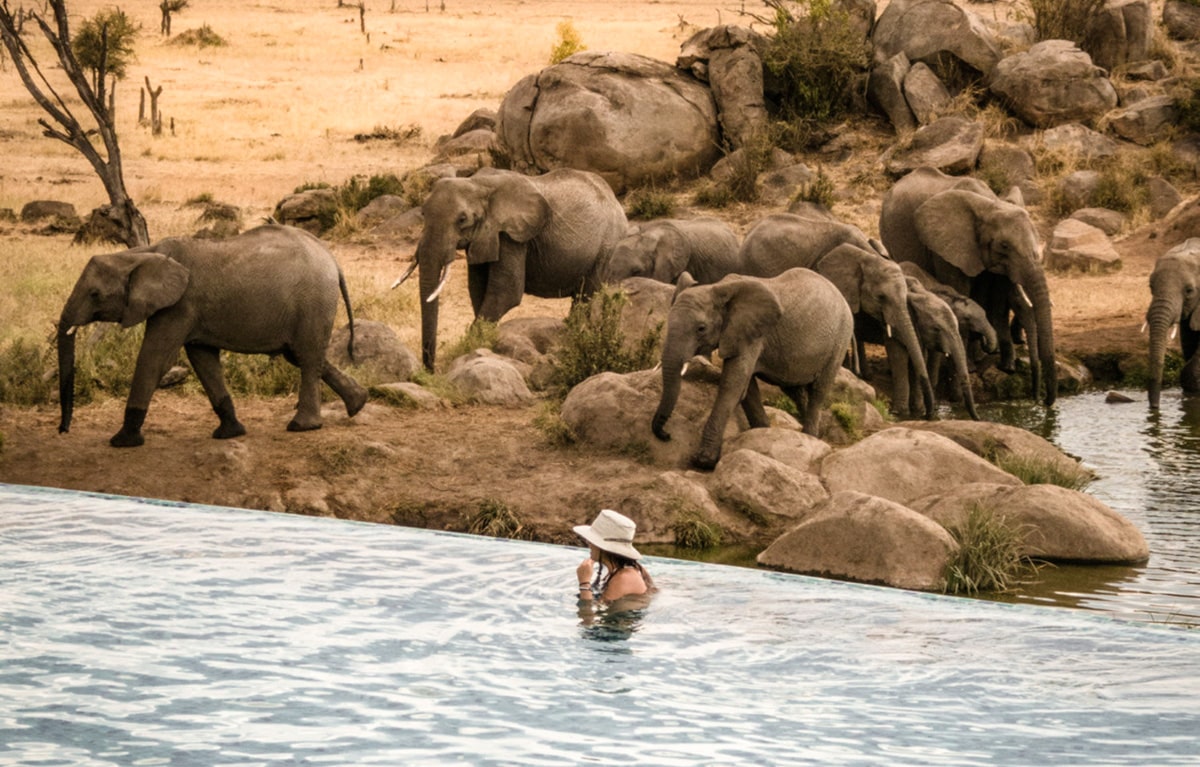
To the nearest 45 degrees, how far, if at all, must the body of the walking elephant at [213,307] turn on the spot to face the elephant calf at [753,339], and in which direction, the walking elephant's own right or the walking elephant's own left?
approximately 180°

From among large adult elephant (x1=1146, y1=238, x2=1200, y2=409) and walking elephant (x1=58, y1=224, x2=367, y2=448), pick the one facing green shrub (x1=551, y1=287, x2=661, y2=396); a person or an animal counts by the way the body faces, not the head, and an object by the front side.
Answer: the large adult elephant

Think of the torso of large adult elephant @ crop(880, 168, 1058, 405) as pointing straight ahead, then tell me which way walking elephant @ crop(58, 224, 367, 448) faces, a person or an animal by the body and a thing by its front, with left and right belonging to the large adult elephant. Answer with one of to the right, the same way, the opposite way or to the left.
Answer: to the right

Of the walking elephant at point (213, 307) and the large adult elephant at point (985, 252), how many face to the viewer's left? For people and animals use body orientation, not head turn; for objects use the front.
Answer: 1

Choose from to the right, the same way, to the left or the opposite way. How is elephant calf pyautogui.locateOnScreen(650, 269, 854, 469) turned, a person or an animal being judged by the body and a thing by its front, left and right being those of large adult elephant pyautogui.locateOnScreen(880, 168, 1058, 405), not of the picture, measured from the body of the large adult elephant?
to the right

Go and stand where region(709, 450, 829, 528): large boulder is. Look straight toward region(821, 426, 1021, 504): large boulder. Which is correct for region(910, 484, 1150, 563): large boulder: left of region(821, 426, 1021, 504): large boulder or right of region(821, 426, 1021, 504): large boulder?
right

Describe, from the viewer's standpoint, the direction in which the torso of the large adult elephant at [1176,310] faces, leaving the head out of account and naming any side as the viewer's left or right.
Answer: facing the viewer and to the left of the viewer

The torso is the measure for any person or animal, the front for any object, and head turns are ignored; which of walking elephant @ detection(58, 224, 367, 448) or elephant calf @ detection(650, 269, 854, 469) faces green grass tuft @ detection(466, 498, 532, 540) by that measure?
the elephant calf

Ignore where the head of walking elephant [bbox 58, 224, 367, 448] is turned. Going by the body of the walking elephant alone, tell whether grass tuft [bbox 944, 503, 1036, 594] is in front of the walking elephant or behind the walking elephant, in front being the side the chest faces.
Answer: behind

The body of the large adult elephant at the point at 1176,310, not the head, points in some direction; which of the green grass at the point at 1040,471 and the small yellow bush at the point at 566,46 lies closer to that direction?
the green grass

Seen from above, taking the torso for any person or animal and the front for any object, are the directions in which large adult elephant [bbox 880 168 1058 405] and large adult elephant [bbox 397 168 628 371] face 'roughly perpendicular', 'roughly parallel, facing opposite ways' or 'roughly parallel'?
roughly perpendicular

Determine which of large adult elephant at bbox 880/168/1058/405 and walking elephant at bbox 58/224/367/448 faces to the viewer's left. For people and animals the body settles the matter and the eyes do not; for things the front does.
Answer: the walking elephant

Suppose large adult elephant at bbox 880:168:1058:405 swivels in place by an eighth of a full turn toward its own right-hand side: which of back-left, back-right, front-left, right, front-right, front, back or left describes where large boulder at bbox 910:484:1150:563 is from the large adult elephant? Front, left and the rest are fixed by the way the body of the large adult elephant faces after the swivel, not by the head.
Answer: front

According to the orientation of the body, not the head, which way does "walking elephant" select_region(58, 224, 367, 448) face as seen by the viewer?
to the viewer's left

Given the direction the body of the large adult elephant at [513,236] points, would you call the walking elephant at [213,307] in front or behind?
in front
